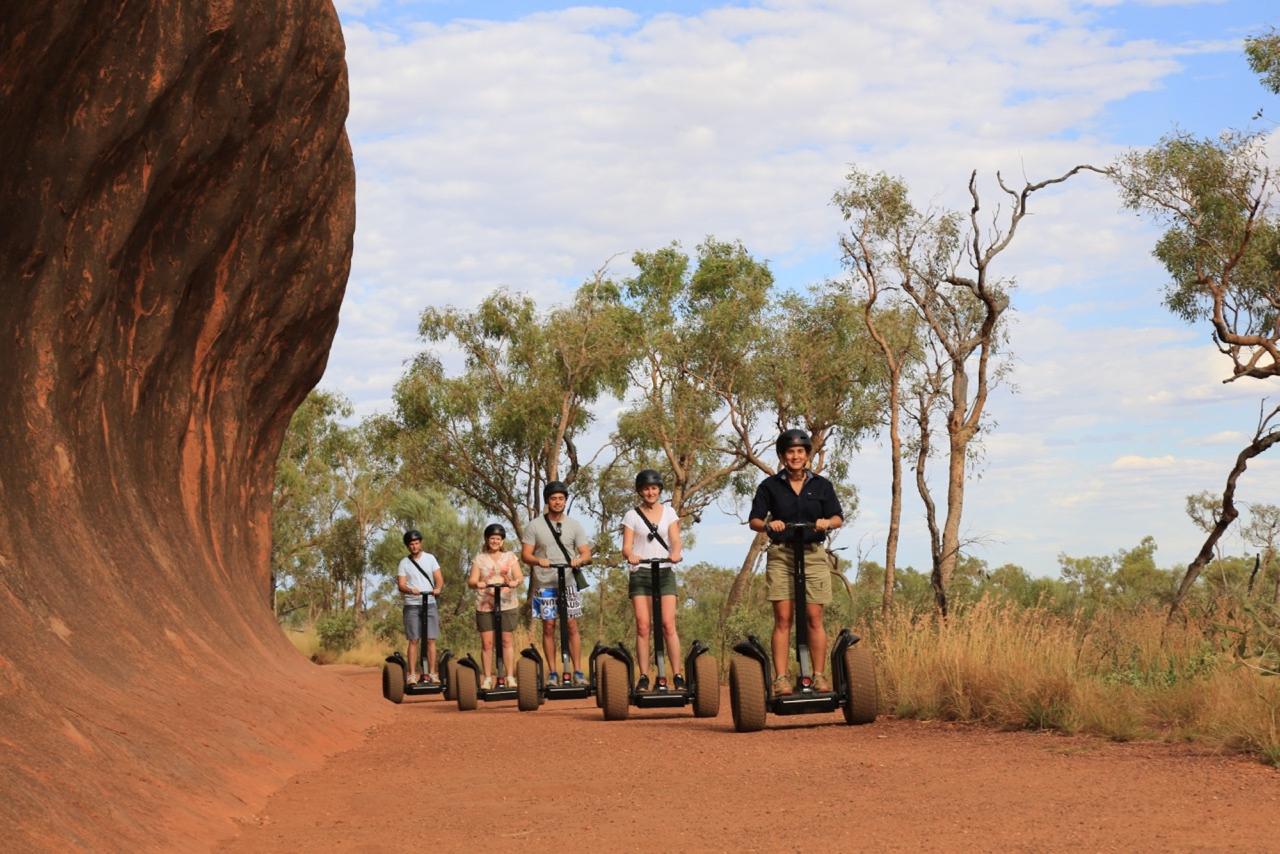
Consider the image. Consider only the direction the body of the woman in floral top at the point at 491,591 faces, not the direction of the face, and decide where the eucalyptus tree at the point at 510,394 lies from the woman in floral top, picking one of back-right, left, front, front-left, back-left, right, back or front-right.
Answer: back

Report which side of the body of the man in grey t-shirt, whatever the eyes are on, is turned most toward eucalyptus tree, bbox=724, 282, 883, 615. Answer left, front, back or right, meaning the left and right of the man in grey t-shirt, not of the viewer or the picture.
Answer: back

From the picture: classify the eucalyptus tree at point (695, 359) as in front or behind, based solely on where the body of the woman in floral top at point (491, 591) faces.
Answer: behind

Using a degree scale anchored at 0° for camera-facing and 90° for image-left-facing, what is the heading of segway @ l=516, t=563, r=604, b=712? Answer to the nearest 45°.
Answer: approximately 0°

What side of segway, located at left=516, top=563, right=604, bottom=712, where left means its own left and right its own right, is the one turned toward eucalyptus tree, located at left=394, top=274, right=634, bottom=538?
back

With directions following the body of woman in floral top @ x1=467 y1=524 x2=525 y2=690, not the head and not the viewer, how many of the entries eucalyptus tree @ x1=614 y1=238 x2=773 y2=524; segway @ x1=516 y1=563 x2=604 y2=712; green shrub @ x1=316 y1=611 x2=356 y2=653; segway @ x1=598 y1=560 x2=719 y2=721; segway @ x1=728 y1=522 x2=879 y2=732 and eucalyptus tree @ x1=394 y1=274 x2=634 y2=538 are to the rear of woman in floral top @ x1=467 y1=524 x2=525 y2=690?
3

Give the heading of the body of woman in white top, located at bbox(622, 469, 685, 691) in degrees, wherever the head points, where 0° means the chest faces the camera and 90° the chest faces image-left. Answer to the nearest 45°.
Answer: approximately 0°
